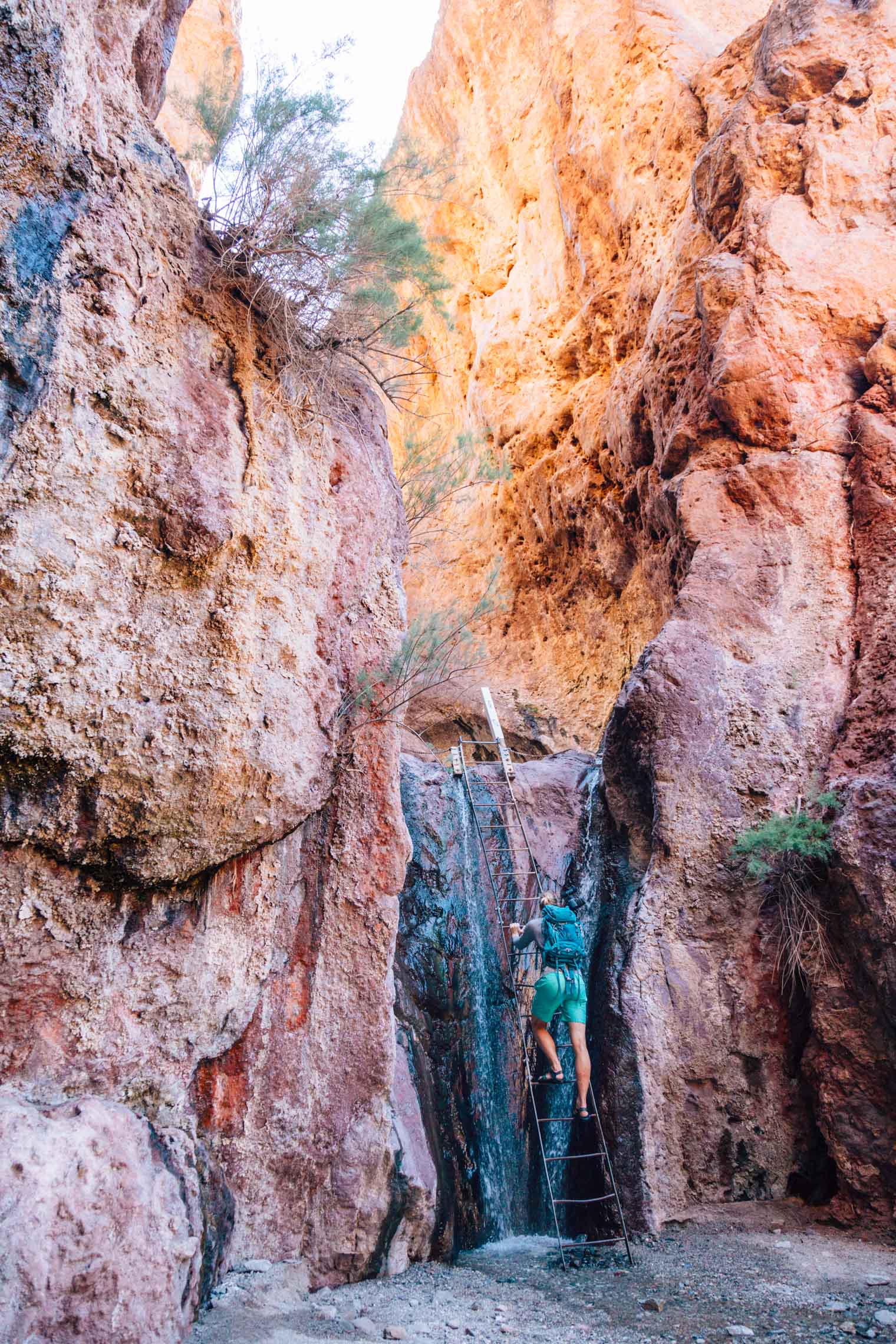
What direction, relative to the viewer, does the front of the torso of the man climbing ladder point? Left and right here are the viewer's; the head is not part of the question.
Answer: facing away from the viewer and to the left of the viewer

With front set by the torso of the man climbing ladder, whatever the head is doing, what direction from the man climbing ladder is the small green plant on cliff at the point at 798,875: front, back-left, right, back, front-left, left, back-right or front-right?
back-right

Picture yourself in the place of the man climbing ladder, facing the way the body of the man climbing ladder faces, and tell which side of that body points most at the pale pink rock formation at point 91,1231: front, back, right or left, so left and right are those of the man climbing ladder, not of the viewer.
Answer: left
